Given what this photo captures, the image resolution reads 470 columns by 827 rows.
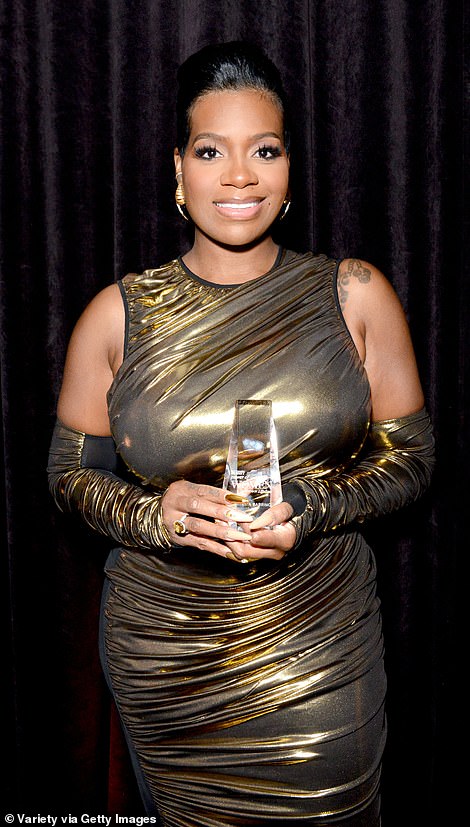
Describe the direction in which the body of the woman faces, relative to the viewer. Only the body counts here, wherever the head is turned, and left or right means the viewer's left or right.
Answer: facing the viewer

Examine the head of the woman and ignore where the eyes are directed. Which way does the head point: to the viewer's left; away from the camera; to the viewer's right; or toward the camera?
toward the camera
